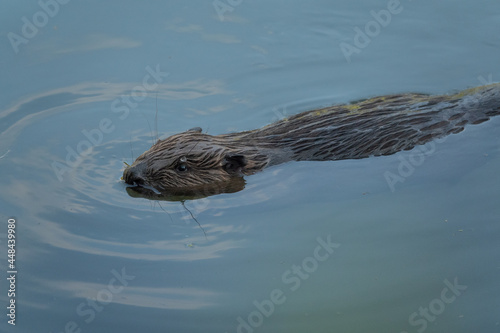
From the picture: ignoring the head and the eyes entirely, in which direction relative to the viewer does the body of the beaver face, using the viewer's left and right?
facing the viewer and to the left of the viewer
